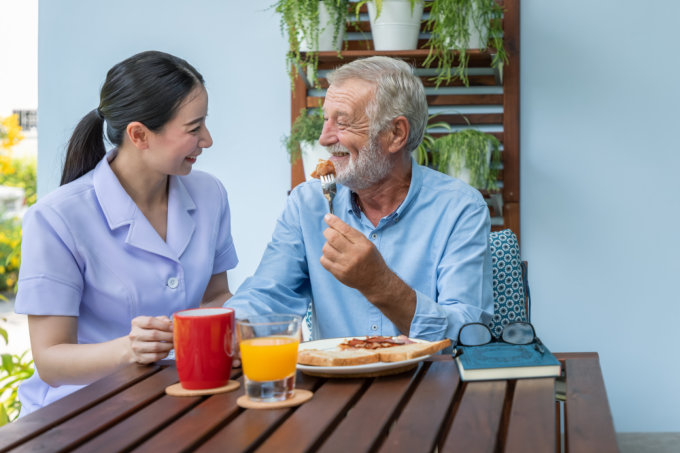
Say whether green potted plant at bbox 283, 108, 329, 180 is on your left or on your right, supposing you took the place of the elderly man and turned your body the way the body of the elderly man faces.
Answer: on your right

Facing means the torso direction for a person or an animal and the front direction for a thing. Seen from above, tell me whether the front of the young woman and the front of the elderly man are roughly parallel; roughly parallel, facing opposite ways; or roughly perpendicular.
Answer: roughly perpendicular

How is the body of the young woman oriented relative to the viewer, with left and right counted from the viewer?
facing the viewer and to the right of the viewer

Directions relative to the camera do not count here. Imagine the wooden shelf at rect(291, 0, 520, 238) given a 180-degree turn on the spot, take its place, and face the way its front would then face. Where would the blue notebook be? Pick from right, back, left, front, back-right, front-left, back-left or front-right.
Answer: back

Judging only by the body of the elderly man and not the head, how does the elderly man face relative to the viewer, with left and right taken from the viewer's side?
facing the viewer and to the left of the viewer

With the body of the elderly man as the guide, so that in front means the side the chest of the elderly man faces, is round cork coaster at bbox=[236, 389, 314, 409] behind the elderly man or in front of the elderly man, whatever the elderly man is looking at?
in front

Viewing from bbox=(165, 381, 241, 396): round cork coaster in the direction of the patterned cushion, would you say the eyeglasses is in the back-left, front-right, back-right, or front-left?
front-right

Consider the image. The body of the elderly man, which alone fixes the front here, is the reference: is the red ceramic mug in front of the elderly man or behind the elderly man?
in front

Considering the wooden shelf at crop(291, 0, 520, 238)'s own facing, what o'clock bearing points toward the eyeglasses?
The eyeglasses is roughly at 12 o'clock from the wooden shelf.

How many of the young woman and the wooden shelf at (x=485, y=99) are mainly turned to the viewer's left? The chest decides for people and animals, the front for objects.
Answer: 0

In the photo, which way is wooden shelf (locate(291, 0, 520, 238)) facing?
toward the camera

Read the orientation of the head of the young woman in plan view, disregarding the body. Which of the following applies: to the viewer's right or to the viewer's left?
to the viewer's right
